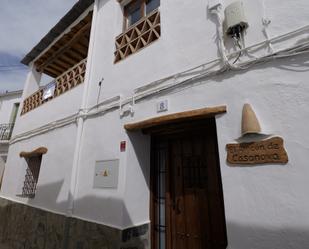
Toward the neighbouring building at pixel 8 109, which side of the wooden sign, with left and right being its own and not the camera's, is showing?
right

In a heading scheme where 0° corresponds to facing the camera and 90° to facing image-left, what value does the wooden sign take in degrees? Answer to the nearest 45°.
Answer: approximately 0°
